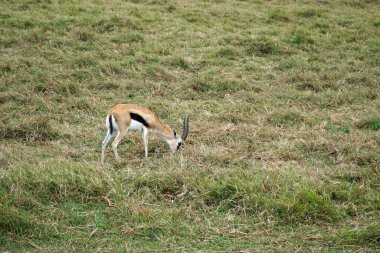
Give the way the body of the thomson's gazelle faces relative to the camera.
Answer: to the viewer's right

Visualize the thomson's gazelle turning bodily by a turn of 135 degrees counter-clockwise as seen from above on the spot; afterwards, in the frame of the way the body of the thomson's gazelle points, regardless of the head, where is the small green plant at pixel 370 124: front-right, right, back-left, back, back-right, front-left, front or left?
back-right
